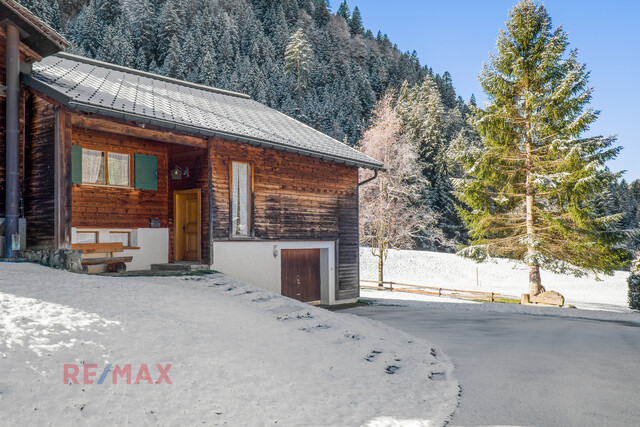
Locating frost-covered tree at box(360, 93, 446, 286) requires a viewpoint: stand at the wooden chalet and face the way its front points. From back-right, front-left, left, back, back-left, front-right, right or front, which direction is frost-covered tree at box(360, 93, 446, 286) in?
left

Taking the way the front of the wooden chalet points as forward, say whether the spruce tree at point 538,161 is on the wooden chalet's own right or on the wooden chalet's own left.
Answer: on the wooden chalet's own left

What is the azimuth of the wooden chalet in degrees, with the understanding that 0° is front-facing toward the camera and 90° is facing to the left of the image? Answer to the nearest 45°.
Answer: approximately 315°
